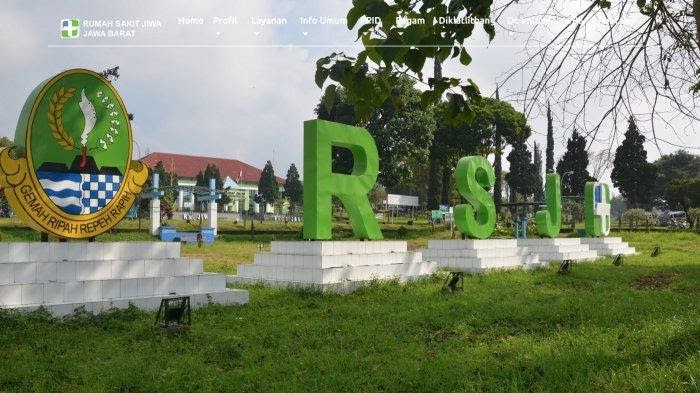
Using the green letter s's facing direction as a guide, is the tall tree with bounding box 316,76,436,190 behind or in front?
behind

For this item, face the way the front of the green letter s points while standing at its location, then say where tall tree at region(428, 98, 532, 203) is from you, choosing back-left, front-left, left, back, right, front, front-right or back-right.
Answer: back-left

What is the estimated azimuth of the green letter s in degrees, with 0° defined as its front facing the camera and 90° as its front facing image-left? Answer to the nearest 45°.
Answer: approximately 315°
